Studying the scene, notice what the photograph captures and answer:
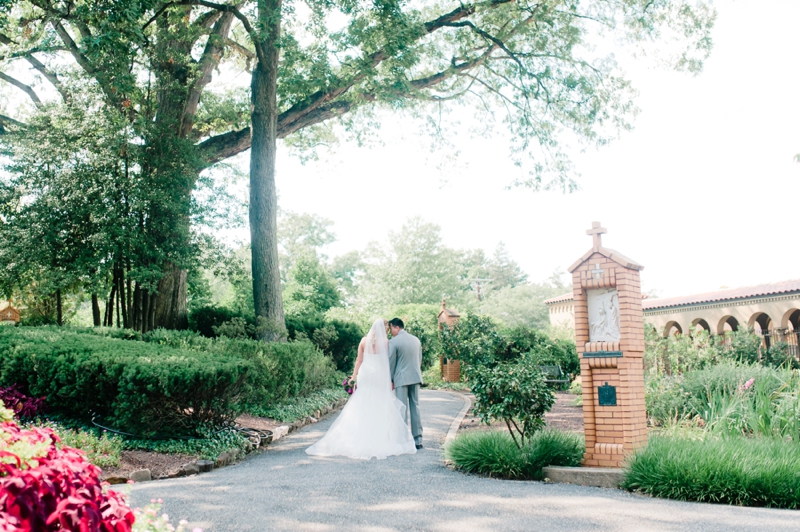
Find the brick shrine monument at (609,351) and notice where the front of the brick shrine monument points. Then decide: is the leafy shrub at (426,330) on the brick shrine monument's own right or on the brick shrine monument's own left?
on the brick shrine monument's own right

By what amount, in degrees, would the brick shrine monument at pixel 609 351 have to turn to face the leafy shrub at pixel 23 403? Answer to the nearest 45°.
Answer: approximately 45° to its right

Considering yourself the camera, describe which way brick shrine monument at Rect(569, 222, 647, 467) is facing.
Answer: facing the viewer and to the left of the viewer

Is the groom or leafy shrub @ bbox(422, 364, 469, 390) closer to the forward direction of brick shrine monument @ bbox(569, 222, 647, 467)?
the groom

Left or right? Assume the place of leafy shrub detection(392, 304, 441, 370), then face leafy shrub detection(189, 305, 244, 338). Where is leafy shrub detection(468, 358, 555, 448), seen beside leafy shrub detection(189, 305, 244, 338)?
left

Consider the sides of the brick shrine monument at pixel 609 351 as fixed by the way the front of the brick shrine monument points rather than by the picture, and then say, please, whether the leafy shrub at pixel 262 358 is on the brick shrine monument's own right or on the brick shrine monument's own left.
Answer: on the brick shrine monument's own right

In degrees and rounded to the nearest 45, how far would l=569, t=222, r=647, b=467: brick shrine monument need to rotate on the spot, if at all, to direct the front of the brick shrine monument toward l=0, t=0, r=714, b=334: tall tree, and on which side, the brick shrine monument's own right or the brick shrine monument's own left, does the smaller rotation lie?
approximately 90° to the brick shrine monument's own right

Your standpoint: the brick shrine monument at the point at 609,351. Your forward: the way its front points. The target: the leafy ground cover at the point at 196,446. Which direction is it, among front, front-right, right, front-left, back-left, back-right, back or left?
front-right

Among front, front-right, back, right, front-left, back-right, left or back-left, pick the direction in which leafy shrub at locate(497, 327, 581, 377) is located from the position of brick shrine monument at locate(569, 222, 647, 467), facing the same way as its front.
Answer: back-right

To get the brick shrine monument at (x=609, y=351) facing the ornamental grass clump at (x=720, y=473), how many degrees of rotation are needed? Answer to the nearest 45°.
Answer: approximately 90° to its left

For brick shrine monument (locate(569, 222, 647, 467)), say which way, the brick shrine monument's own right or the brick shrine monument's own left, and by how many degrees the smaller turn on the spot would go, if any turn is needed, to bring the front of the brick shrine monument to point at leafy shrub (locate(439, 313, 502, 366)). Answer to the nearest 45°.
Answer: approximately 135° to the brick shrine monument's own right
